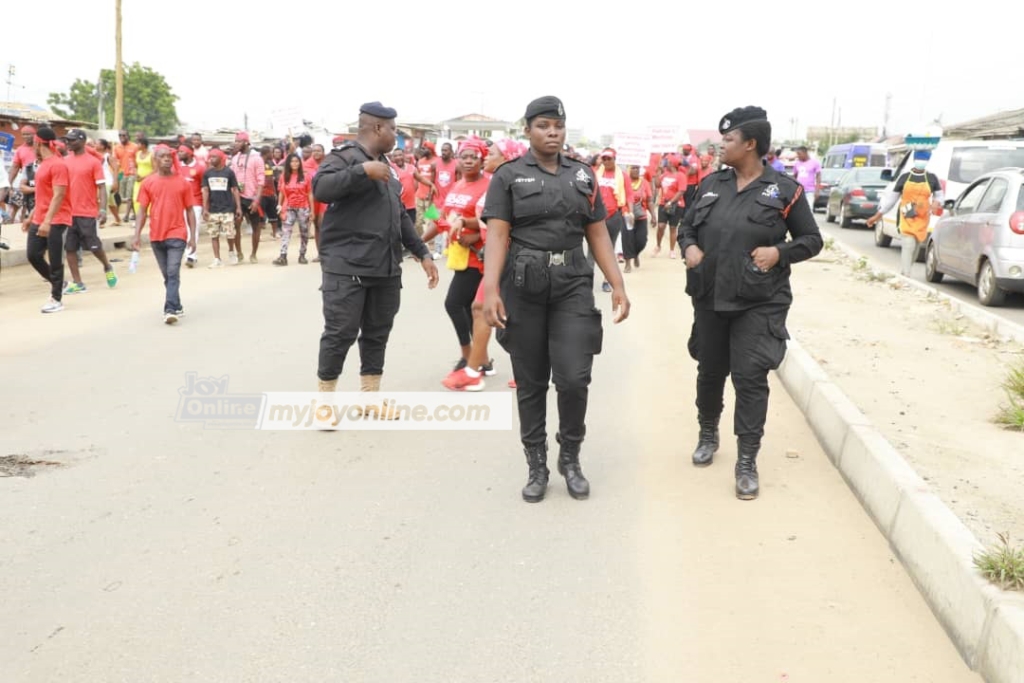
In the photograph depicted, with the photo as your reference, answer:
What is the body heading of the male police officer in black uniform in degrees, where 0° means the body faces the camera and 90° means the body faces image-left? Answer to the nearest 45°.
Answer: approximately 315°

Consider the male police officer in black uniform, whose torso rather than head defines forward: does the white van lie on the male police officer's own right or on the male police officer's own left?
on the male police officer's own left

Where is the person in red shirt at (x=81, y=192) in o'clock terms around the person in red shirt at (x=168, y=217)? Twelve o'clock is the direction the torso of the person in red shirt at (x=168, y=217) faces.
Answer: the person in red shirt at (x=81, y=192) is roughly at 5 o'clock from the person in red shirt at (x=168, y=217).

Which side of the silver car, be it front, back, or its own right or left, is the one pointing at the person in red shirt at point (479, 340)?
left

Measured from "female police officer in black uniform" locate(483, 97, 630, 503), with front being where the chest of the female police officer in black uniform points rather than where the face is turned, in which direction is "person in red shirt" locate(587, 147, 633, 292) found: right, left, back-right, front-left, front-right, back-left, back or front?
back

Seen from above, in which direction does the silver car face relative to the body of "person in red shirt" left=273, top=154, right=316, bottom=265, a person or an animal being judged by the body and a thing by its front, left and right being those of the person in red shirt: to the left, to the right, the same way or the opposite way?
the opposite way

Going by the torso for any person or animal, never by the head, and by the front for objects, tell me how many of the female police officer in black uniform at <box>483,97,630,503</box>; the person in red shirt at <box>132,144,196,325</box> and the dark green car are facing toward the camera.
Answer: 2

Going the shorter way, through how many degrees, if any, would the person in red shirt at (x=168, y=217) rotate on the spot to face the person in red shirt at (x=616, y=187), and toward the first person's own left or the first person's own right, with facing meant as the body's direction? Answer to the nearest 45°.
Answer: approximately 90° to the first person's own left

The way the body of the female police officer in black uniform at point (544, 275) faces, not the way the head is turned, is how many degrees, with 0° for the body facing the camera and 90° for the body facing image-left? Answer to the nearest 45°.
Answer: approximately 0°
